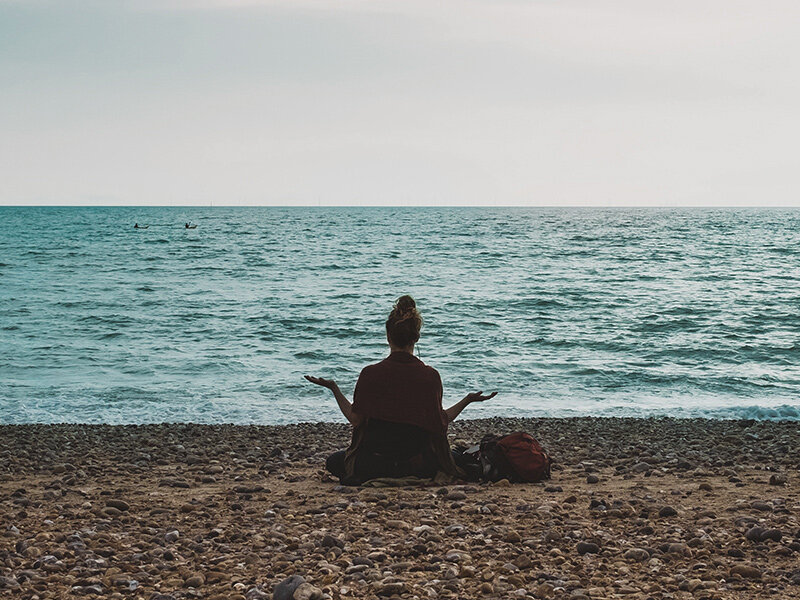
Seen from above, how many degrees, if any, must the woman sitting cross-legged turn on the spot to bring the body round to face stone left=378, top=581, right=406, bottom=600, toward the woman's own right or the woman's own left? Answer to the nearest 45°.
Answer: approximately 180°

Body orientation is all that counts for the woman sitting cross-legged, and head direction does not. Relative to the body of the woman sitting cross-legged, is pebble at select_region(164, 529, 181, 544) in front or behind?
behind

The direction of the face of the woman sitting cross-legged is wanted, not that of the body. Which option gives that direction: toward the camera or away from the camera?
away from the camera

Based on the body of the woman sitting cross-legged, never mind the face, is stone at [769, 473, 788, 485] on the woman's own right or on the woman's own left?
on the woman's own right

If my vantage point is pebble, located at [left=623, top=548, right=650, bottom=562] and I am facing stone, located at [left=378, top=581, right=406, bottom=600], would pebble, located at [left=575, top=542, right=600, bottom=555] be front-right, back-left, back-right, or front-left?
front-right

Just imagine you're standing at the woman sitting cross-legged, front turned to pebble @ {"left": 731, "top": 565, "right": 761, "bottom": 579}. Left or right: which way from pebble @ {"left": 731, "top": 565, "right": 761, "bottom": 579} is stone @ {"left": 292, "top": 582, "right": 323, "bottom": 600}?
right

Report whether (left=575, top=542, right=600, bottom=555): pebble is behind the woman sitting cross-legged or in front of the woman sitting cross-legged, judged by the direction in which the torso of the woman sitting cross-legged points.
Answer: behind

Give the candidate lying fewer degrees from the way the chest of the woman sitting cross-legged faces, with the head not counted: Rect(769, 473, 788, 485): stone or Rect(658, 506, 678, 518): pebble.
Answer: the stone

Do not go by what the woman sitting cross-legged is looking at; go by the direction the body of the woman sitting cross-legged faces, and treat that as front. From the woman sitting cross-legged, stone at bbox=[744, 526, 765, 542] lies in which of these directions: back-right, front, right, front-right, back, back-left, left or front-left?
back-right

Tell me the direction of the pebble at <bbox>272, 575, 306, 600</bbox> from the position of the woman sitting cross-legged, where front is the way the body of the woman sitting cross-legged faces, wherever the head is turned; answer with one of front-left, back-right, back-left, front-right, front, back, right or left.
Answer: back

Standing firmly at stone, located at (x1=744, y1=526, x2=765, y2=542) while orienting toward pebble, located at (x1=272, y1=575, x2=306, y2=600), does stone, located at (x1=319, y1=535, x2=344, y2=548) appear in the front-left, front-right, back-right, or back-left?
front-right

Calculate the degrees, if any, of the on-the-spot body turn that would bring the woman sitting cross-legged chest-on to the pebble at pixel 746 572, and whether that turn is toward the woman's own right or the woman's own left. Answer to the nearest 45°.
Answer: approximately 135° to the woman's own right

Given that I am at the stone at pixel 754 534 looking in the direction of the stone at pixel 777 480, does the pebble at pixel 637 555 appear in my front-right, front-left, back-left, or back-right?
back-left

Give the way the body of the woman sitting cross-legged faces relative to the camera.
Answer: away from the camera

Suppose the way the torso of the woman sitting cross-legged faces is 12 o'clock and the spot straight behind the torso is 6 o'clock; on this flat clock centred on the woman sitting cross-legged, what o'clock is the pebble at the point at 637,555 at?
The pebble is roughly at 5 o'clock from the woman sitting cross-legged.
